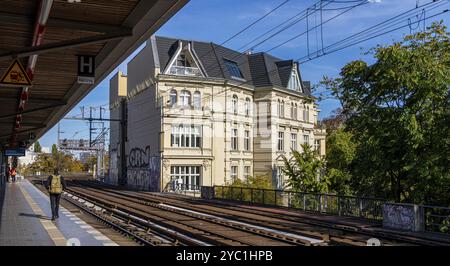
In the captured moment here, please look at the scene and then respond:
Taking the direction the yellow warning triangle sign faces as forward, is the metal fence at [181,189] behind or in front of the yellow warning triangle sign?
behind

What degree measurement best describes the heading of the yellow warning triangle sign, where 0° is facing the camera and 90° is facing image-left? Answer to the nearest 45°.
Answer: approximately 0°

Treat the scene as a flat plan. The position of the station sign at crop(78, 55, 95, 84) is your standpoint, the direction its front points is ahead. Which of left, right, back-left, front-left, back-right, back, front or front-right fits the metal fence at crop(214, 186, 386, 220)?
back-left

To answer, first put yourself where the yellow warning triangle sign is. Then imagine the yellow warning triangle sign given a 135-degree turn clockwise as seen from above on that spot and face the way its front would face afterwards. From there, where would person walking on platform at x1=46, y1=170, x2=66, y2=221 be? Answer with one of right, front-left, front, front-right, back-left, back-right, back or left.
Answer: front-right

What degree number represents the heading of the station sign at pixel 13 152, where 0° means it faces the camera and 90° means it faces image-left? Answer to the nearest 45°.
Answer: approximately 0°

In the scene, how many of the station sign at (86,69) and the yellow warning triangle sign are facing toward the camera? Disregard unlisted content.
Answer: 2

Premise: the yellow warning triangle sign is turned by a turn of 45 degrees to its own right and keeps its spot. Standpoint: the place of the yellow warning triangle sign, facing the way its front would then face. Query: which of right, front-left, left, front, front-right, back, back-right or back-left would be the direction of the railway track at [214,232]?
back

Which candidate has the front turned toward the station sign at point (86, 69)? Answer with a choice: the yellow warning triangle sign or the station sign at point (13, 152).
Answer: the station sign at point (13, 152)

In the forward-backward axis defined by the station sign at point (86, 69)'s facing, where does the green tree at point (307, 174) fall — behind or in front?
behind

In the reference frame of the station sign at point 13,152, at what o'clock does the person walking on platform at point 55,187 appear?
The person walking on platform is roughly at 12 o'clock from the station sign.

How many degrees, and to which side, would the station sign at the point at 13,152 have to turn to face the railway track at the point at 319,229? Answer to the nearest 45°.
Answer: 0° — it already faces it
